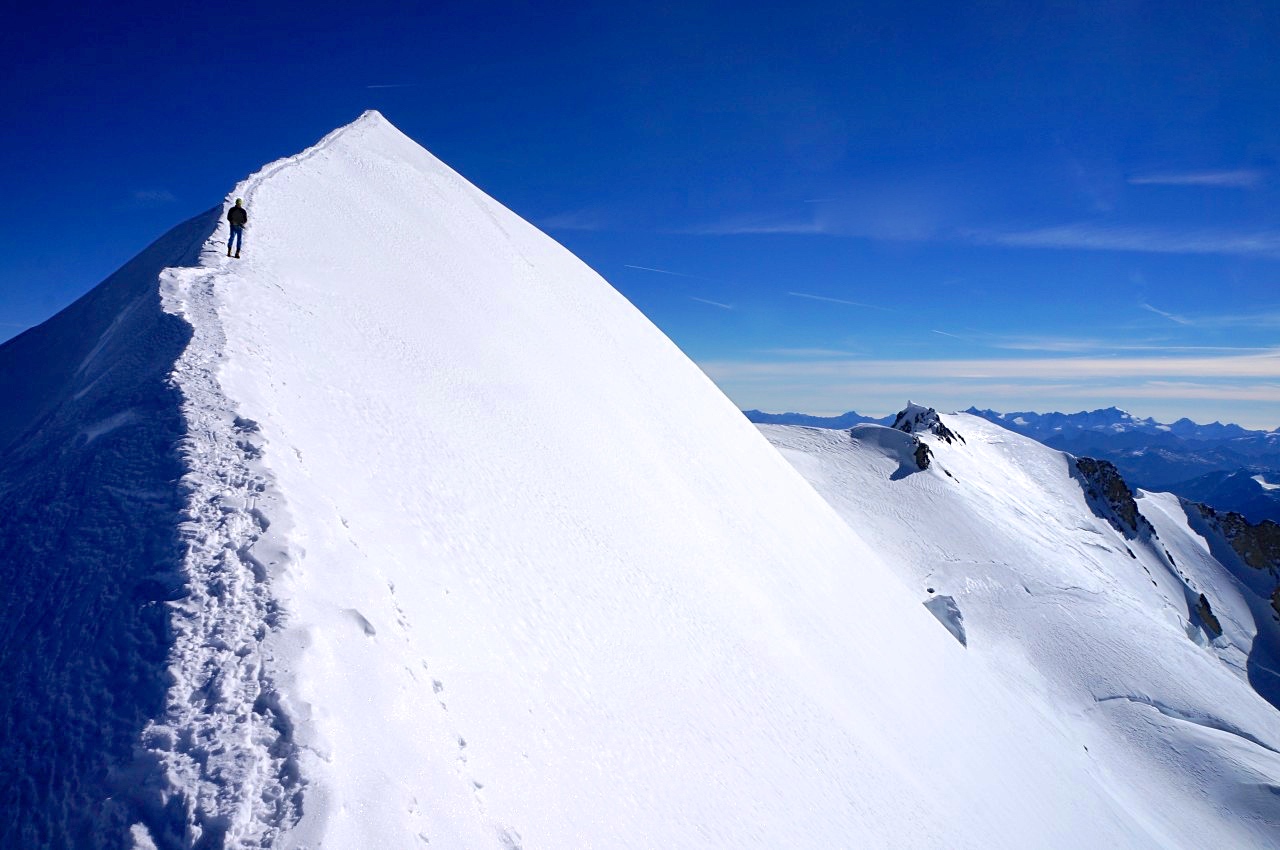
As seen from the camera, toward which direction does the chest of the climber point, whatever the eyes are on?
away from the camera
